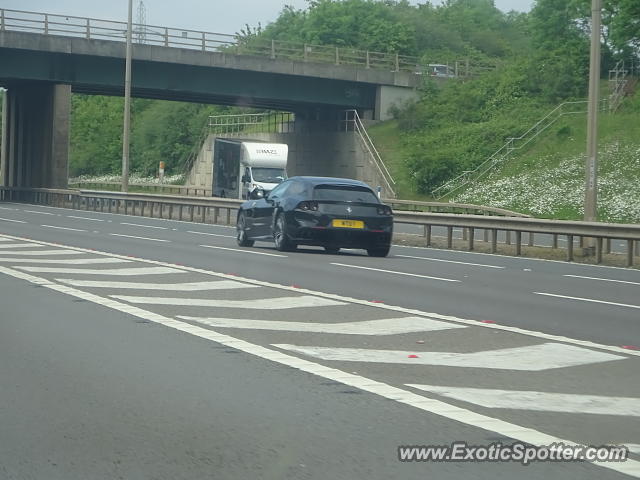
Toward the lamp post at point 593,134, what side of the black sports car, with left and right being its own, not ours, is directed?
right

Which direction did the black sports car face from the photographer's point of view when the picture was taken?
facing away from the viewer and to the left of the viewer
